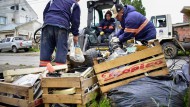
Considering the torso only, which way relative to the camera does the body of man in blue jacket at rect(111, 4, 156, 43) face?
to the viewer's left

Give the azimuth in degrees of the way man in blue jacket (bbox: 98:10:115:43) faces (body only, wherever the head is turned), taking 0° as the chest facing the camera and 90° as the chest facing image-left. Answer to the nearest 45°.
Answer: approximately 45°

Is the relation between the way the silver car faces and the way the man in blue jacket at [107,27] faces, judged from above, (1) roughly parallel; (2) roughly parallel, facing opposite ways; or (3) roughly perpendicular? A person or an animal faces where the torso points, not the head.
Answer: roughly perpendicular

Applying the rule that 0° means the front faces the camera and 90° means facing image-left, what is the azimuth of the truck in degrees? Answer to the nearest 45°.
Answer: approximately 90°

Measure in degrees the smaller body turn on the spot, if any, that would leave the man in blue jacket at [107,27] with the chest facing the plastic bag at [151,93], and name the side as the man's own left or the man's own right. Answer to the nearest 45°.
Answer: approximately 45° to the man's own left
